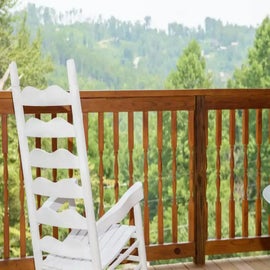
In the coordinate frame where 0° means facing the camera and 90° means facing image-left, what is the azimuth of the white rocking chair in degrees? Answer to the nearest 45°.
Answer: approximately 225°

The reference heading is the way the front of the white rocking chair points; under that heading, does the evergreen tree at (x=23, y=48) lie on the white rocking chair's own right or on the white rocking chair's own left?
on the white rocking chair's own left

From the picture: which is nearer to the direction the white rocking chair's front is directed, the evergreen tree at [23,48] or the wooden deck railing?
the wooden deck railing
